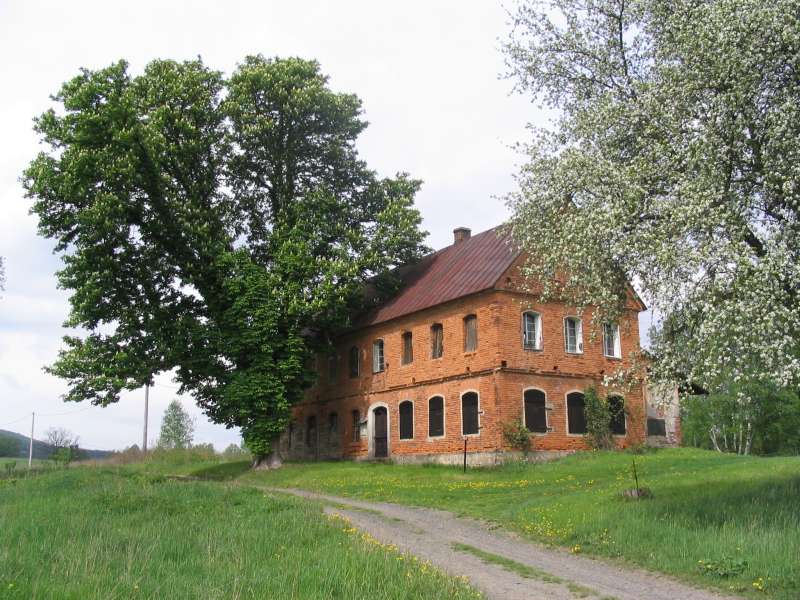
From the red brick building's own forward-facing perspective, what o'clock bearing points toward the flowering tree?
The flowering tree is roughly at 10 o'clock from the red brick building.
